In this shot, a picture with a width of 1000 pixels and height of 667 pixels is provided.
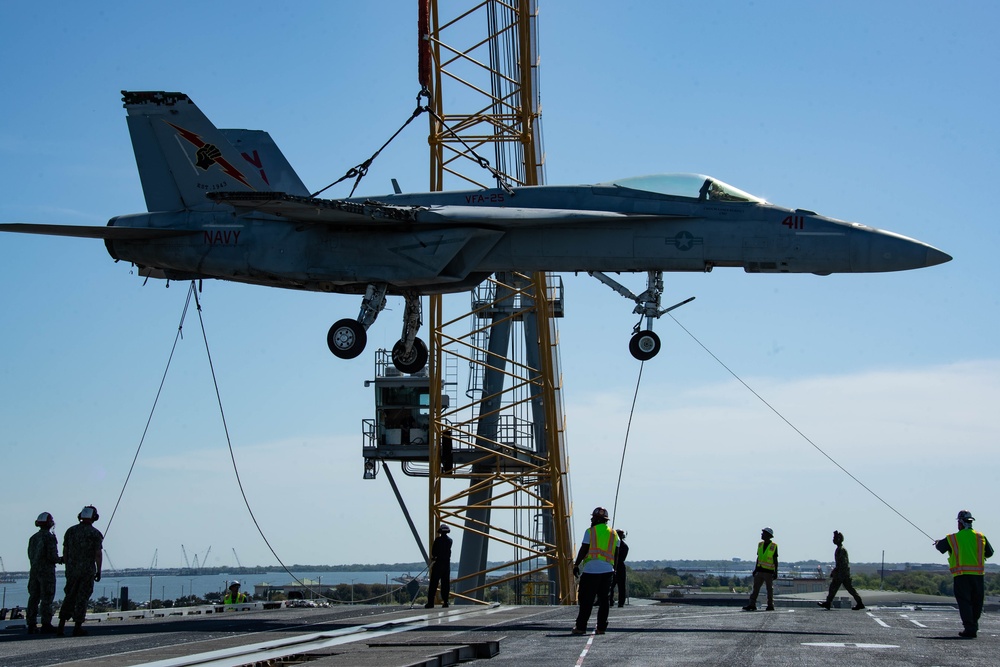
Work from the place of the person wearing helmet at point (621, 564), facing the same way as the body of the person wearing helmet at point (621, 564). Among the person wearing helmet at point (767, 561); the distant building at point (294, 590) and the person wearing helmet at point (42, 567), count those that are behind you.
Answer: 1

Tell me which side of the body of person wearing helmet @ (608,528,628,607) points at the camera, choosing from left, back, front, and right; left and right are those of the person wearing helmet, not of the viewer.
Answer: left

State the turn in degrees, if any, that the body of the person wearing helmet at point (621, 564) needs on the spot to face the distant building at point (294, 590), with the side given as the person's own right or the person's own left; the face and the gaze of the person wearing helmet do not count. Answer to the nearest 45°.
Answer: approximately 45° to the person's own right

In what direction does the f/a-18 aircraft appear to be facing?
to the viewer's right

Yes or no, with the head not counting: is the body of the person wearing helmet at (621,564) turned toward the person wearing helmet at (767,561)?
no

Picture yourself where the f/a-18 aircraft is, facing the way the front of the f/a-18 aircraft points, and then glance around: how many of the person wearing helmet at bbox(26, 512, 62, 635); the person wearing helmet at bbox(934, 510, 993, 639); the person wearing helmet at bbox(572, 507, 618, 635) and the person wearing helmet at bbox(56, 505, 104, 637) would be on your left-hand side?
0

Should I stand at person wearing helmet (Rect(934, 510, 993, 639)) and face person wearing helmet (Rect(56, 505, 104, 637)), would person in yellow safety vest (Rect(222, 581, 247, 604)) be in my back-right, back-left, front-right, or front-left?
front-right

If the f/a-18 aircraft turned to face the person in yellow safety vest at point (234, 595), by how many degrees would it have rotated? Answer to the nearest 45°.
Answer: approximately 135° to its left

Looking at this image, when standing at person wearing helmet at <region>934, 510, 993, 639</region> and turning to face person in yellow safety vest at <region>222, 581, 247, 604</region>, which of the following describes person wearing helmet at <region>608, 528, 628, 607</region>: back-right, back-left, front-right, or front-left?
front-right

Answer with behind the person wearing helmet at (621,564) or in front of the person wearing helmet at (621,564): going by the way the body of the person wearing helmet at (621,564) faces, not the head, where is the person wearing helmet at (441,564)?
in front

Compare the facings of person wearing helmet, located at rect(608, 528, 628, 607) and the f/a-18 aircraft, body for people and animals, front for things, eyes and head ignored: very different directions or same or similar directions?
very different directions

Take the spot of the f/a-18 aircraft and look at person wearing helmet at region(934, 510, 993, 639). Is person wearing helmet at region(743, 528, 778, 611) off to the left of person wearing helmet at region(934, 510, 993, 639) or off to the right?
left

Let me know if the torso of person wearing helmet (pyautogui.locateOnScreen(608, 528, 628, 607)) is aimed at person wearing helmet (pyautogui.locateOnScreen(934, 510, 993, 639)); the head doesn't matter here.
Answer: no

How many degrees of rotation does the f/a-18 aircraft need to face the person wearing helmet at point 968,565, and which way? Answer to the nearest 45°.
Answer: approximately 45° to its right
